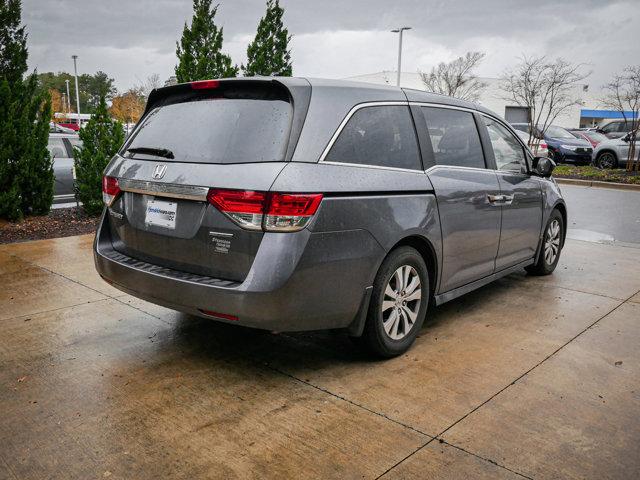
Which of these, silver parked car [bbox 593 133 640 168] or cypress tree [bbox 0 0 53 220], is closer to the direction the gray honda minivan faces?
the silver parked car

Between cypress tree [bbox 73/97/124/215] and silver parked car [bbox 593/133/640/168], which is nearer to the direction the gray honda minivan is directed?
the silver parked car

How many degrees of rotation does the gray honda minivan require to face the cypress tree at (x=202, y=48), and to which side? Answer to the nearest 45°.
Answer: approximately 45° to its left

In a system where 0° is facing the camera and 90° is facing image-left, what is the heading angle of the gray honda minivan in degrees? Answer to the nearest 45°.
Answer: approximately 225°

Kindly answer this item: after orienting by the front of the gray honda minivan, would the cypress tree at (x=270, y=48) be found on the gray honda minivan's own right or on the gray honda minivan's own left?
on the gray honda minivan's own left

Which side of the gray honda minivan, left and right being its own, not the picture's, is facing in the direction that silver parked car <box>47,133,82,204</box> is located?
left

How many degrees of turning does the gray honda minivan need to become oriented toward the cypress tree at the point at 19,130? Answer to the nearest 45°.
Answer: approximately 90° to its left
